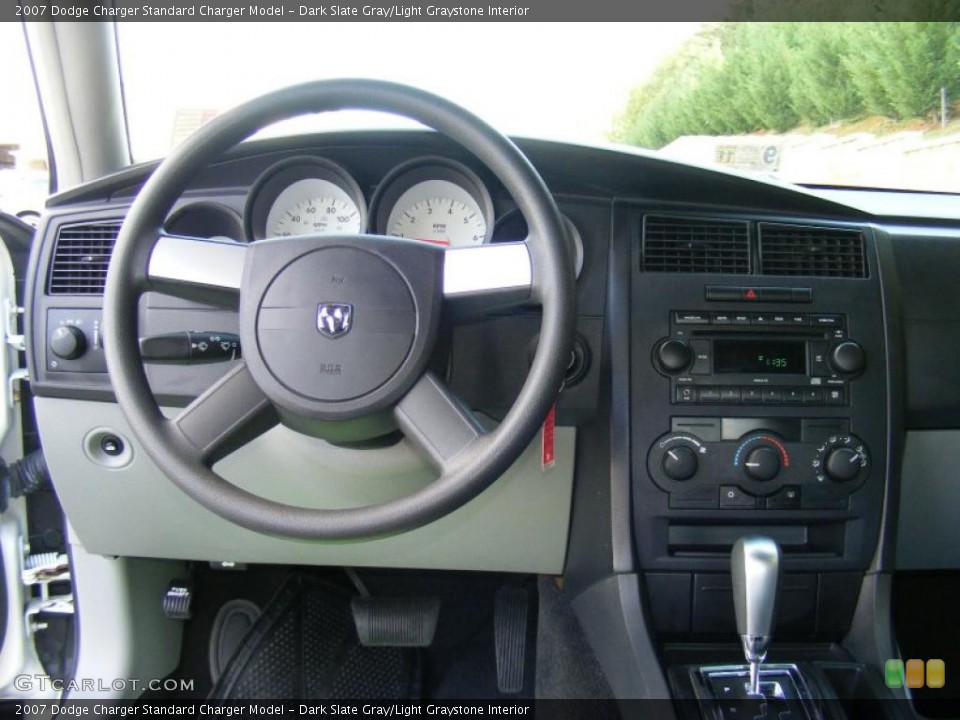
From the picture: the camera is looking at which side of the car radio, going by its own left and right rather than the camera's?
front

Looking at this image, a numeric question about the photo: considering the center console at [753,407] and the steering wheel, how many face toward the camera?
2

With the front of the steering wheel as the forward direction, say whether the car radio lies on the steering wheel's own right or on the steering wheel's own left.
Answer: on the steering wheel's own left

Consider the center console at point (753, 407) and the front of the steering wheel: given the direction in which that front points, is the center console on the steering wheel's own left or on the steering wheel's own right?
on the steering wheel's own left

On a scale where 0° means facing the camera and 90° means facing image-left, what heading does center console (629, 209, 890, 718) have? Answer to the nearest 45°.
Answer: approximately 0°

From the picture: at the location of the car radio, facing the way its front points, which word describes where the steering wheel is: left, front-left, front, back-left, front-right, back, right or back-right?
front-right

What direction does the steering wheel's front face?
toward the camera

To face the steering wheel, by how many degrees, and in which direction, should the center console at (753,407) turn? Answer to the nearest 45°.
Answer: approximately 45° to its right

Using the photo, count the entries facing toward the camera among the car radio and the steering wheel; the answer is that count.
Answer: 2
